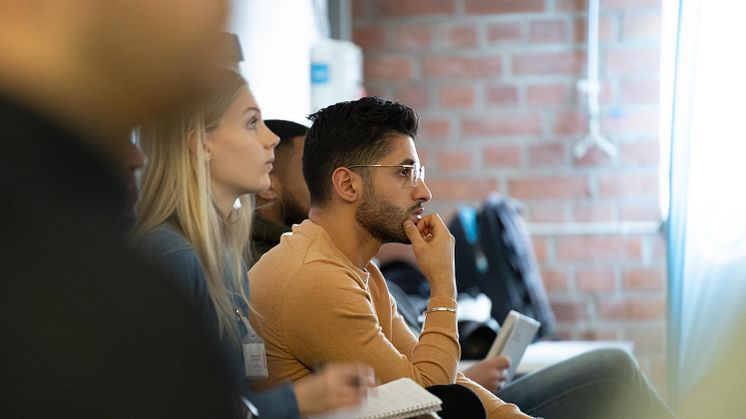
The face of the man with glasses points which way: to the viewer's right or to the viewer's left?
to the viewer's right

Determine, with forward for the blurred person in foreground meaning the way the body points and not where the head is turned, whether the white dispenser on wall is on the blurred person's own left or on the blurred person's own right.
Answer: on the blurred person's own left

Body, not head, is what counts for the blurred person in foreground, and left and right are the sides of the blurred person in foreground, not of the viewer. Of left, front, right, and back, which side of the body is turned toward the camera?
right

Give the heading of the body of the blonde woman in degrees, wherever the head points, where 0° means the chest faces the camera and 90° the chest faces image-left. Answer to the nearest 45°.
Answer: approximately 270°

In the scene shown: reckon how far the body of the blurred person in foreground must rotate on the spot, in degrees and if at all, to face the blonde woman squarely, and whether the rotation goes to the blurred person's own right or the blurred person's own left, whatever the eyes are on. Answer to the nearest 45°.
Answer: approximately 90° to the blurred person's own left

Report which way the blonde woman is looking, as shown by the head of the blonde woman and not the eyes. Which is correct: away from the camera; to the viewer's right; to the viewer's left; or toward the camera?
to the viewer's right

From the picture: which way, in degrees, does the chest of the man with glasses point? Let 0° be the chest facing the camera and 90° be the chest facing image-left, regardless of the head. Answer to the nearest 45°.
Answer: approximately 270°

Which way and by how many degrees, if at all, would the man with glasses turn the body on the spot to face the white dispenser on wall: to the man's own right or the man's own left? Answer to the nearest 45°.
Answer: approximately 90° to the man's own left

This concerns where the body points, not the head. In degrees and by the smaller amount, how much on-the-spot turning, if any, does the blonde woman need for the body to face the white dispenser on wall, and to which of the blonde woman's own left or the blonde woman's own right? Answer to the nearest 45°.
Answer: approximately 90° to the blonde woman's own left
